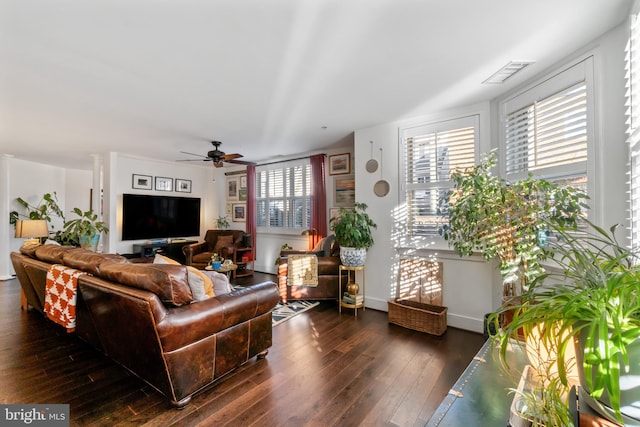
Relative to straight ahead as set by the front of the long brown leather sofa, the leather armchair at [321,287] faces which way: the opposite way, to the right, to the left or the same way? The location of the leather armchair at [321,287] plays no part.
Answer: to the left

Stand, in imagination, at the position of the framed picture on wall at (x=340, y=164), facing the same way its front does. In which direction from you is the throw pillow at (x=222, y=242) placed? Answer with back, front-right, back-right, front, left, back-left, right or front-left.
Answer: front-right

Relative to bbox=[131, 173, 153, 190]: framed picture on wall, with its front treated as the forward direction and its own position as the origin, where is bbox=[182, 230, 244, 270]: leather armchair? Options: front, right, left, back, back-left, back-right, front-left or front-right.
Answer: front-left

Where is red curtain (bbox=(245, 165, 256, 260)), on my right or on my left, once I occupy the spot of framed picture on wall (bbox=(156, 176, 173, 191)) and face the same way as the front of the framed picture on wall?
on my left

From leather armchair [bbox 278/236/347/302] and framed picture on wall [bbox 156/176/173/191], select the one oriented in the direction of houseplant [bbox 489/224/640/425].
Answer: the framed picture on wall

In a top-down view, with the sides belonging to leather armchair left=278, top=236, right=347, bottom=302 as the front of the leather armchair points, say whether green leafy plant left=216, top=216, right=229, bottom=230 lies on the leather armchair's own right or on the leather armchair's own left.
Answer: on the leather armchair's own right

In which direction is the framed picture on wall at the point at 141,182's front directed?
toward the camera

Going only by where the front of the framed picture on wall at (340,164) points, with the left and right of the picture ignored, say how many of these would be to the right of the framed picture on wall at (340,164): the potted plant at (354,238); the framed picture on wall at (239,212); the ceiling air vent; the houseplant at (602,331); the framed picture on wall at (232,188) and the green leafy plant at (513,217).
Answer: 2

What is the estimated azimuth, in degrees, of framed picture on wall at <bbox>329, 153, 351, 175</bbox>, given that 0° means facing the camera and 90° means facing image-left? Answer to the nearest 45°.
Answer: approximately 45°

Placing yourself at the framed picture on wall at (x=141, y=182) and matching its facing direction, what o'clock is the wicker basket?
The wicker basket is roughly at 11 o'clock from the framed picture on wall.

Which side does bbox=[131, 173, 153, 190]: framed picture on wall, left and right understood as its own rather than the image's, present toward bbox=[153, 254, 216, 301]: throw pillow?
front

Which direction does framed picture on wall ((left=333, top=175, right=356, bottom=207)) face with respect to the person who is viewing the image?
facing the viewer and to the left of the viewer

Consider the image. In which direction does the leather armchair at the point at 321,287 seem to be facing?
to the viewer's left

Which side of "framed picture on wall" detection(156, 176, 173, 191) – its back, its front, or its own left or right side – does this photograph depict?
front

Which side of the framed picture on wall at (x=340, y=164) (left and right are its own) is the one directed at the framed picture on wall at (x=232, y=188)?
right

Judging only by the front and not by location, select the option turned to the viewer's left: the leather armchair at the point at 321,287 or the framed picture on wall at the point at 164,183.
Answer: the leather armchair

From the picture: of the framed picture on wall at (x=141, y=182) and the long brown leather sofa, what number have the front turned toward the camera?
1

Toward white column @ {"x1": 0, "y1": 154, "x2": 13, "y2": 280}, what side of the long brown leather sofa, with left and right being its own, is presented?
left

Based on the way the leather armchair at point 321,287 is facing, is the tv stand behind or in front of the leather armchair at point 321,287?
in front
